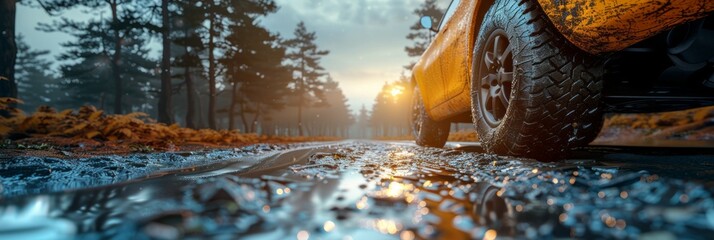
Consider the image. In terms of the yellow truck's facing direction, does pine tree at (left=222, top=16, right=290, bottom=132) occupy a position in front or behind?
in front

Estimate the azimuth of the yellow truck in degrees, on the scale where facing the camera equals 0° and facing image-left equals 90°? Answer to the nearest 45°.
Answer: approximately 135°
